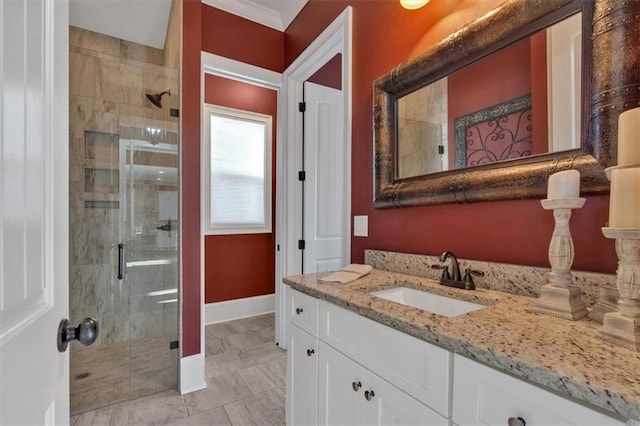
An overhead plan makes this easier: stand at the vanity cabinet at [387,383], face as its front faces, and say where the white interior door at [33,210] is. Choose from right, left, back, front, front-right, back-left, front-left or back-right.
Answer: front

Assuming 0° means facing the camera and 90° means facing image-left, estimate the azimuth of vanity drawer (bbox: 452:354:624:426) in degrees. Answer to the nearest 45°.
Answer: approximately 45°

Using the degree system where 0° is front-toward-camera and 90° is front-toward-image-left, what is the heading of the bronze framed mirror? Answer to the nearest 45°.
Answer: approximately 45°

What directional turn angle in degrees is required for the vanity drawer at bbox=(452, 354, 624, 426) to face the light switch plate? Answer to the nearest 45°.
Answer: approximately 90° to its right

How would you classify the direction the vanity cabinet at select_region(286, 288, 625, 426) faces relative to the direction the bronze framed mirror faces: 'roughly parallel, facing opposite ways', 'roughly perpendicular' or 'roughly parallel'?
roughly parallel

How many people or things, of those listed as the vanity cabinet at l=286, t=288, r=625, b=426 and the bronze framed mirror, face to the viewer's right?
0

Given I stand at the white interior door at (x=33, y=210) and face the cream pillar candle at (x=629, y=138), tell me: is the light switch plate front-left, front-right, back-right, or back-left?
front-left

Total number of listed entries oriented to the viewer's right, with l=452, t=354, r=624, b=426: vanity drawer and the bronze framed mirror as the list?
0

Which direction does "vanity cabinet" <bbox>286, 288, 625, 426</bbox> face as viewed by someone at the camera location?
facing the viewer and to the left of the viewer

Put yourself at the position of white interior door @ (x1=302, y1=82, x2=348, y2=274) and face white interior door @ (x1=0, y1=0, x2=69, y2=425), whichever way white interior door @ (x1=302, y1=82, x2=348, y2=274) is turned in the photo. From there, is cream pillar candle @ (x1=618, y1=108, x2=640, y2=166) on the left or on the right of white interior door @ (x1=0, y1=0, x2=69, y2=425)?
left
